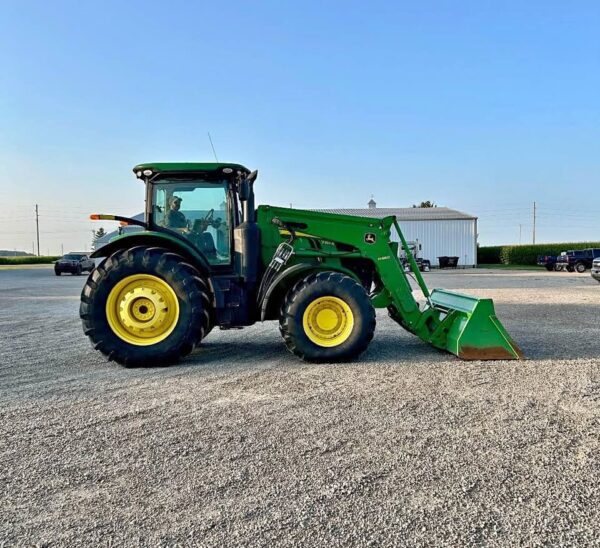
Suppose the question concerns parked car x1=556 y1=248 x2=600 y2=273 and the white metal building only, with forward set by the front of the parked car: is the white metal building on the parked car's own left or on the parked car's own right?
on the parked car's own right

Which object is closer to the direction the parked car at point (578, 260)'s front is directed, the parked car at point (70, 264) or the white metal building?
the parked car

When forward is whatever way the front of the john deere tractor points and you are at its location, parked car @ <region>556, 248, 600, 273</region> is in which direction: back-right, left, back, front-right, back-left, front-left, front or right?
front-left

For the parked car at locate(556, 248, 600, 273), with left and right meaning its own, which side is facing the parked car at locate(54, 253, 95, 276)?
front

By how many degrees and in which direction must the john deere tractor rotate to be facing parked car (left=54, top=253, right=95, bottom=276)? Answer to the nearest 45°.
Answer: approximately 135° to its left

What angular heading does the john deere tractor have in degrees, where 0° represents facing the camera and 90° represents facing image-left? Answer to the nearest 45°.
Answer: approximately 270°

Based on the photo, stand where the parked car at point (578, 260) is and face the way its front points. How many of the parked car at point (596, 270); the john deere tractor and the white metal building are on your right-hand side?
1

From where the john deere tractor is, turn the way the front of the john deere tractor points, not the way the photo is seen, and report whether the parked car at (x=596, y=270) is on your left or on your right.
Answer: on your left

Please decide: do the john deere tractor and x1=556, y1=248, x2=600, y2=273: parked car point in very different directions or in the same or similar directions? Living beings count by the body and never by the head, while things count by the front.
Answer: very different directions
